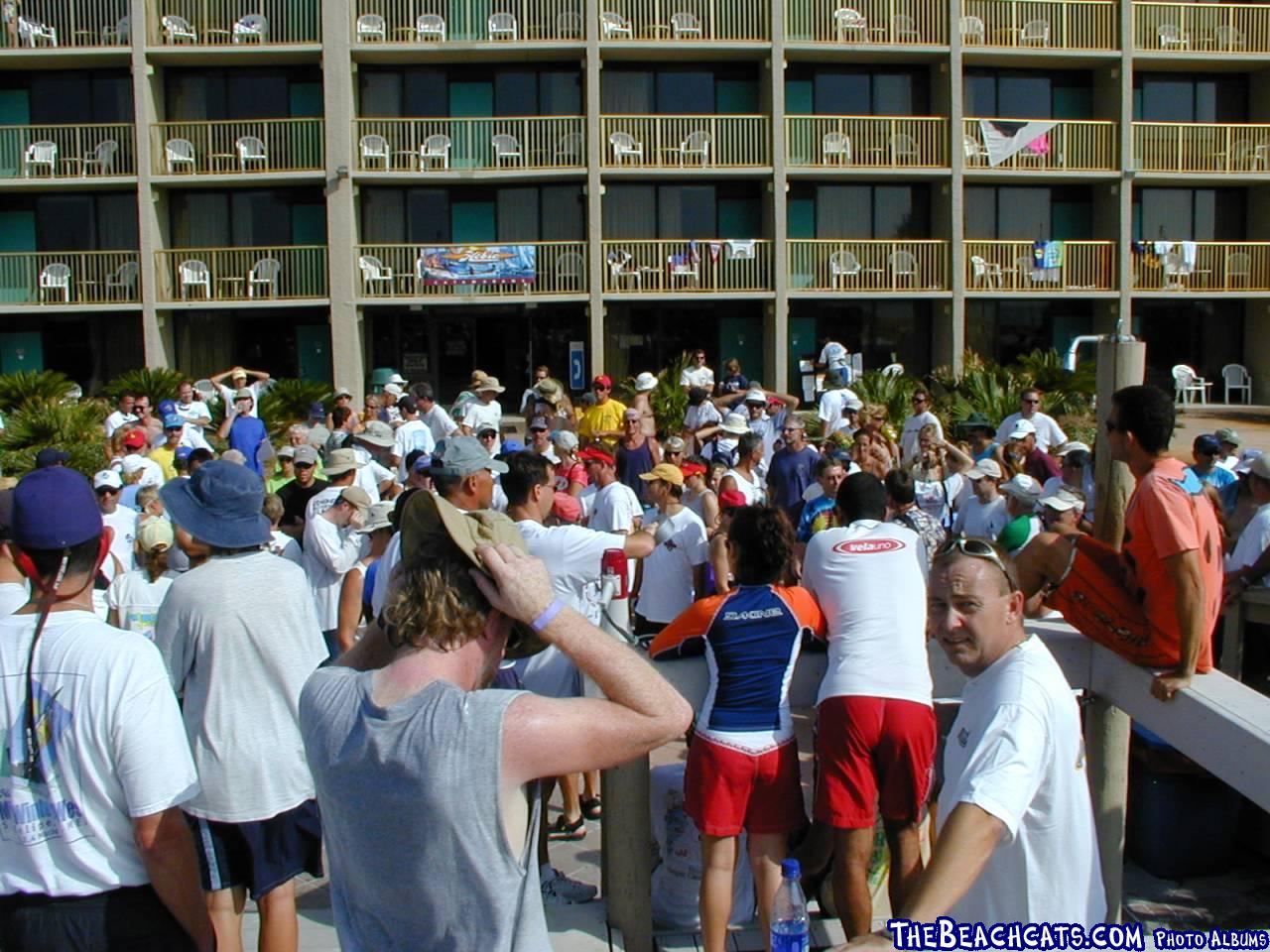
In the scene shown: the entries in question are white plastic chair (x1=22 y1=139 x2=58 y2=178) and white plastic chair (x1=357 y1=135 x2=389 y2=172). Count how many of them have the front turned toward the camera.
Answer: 2

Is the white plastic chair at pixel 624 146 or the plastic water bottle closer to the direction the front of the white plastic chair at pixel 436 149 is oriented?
the plastic water bottle

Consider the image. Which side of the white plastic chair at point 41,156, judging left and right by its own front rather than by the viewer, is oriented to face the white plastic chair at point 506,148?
left

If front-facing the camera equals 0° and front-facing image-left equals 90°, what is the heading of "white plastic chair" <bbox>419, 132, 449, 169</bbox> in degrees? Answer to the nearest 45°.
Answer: approximately 0°

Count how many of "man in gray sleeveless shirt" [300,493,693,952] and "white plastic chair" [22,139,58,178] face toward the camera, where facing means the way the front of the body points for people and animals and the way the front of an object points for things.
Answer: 1

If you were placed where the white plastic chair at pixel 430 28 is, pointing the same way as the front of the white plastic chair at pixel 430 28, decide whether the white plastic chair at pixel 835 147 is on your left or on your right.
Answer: on your left

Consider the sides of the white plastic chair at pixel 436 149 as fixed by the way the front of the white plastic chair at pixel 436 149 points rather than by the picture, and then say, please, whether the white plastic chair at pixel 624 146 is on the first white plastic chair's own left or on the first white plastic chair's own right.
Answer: on the first white plastic chair's own left

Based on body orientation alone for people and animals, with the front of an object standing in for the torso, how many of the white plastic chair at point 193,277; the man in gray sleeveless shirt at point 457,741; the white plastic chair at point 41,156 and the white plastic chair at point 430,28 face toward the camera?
3

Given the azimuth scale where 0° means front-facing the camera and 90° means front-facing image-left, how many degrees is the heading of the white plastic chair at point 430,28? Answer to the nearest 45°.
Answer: approximately 0°
